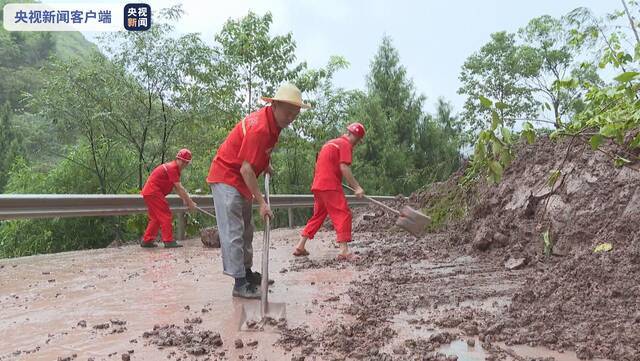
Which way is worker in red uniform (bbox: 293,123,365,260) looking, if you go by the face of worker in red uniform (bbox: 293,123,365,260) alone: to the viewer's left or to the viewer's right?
to the viewer's right

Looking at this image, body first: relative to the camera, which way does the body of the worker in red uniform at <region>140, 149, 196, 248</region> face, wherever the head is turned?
to the viewer's right

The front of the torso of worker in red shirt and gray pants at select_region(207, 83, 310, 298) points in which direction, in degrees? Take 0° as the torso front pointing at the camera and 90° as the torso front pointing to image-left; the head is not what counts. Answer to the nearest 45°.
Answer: approximately 270°

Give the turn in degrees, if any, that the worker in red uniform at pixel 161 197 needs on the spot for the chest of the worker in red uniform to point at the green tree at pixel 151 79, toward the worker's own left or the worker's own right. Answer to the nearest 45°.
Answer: approximately 90° to the worker's own left

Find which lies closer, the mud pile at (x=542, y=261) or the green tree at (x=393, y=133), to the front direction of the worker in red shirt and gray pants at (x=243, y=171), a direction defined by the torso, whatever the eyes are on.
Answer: the mud pile
